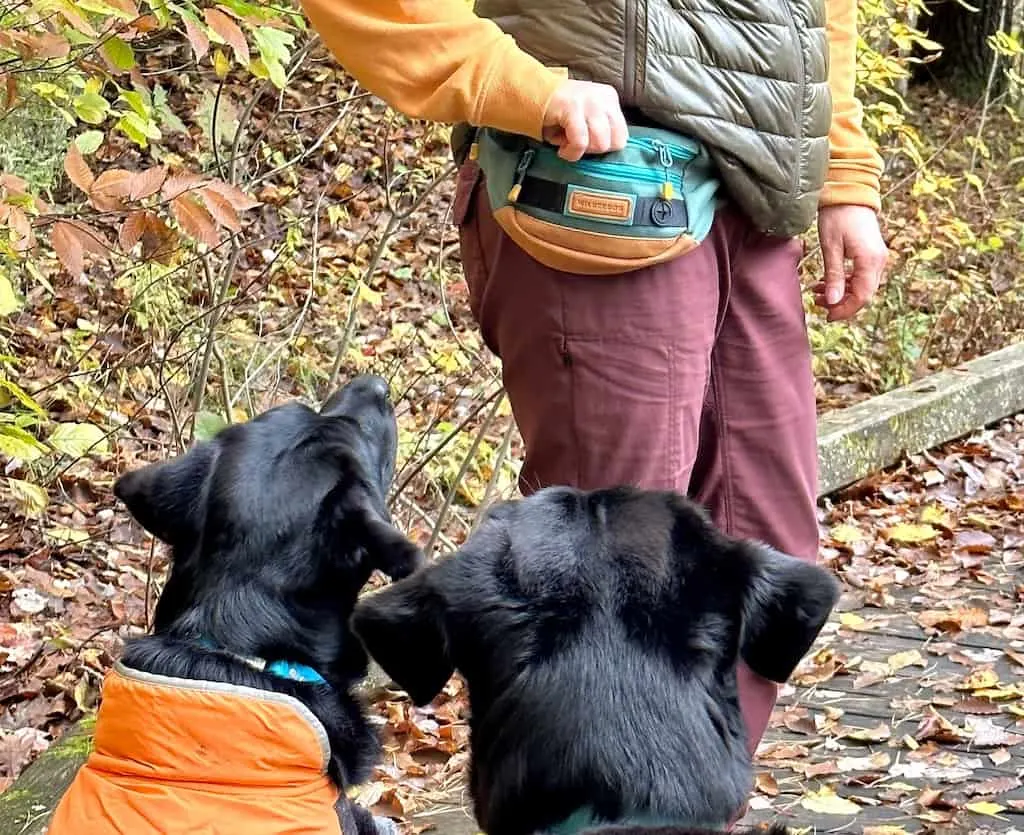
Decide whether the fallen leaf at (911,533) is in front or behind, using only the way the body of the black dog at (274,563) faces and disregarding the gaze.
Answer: in front

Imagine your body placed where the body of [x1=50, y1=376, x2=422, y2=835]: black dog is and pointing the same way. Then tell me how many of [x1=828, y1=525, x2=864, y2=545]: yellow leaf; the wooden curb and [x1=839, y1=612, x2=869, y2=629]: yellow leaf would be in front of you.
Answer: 3

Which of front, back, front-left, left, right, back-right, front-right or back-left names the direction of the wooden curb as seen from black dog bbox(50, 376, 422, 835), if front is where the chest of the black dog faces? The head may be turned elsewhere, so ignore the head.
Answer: front

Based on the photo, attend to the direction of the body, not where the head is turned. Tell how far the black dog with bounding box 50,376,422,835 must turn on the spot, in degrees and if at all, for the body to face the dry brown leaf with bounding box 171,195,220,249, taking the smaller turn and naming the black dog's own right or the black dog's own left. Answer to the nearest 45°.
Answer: approximately 45° to the black dog's own left

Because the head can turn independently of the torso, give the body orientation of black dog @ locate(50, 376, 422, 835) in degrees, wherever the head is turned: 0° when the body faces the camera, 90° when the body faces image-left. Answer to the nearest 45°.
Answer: approximately 225°

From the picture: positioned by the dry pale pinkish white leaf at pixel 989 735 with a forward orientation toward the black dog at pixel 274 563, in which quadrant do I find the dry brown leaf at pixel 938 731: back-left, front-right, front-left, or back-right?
front-right

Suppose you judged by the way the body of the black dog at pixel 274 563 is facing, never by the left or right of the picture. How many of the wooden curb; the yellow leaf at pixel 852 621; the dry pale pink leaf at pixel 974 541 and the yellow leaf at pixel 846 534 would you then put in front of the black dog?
4

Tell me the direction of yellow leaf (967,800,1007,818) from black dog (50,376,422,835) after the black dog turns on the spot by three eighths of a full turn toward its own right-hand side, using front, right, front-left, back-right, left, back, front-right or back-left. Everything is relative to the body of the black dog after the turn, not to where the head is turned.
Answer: left
